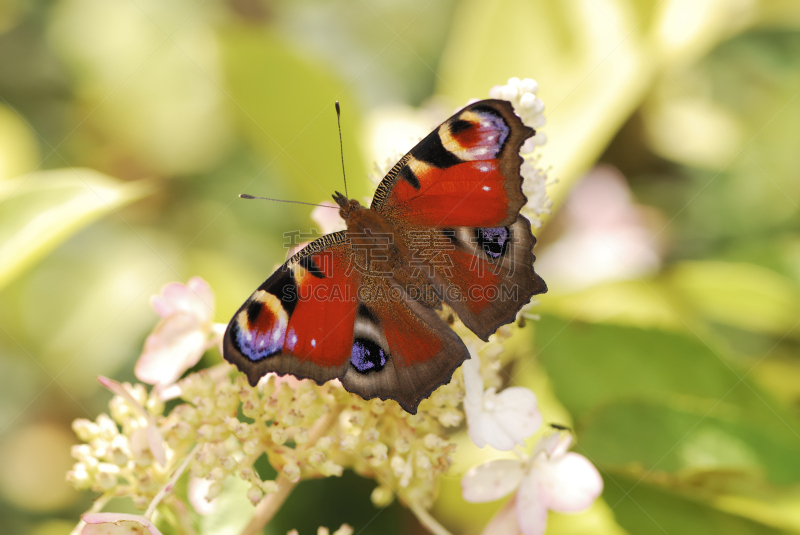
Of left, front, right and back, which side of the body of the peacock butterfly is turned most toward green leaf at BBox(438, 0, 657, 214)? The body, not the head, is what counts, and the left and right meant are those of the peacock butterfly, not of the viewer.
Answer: right

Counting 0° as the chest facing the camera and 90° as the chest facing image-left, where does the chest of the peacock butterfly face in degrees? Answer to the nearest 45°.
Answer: approximately 135°
